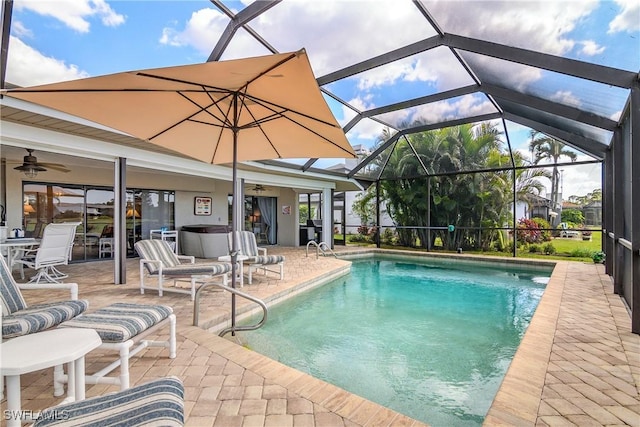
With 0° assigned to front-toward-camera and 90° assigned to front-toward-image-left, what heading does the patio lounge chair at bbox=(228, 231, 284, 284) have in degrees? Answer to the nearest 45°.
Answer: approximately 315°

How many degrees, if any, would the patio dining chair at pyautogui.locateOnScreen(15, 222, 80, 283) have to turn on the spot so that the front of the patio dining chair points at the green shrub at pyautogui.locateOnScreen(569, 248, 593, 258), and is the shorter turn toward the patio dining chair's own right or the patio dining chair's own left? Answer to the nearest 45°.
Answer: approximately 135° to the patio dining chair's own right

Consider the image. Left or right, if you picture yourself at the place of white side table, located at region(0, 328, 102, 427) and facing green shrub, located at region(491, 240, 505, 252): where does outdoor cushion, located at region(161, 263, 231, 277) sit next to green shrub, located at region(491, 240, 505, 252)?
left

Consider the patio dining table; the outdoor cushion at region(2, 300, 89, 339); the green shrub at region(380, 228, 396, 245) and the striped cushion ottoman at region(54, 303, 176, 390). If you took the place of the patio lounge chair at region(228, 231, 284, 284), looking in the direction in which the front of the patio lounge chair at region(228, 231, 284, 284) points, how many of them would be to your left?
1

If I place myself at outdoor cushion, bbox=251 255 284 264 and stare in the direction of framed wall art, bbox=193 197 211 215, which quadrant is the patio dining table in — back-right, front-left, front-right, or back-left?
front-left

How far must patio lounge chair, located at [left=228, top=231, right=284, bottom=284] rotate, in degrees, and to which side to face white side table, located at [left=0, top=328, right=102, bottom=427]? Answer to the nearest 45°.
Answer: approximately 45° to its right

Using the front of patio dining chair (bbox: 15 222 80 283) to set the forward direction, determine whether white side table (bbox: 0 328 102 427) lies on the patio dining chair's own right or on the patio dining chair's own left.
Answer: on the patio dining chair's own left

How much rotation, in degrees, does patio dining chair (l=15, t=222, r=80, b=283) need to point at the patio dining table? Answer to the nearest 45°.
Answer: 0° — it already faces it

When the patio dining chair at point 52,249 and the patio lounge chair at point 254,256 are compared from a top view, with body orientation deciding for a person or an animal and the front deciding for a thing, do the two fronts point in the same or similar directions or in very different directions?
very different directions

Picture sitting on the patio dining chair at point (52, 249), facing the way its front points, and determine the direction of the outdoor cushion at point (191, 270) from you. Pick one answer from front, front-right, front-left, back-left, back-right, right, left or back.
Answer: back

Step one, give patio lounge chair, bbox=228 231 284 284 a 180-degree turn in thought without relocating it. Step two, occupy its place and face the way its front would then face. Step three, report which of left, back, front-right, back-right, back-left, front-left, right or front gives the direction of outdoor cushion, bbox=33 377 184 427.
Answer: back-left

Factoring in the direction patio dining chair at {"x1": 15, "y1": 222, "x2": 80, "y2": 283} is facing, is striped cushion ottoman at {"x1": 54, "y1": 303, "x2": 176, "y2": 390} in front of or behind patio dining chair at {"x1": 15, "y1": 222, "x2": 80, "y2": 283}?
behind

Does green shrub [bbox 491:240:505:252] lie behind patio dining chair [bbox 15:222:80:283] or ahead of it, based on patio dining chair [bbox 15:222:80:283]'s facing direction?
behind

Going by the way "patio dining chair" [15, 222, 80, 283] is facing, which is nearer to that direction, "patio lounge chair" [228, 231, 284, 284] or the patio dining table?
the patio dining table

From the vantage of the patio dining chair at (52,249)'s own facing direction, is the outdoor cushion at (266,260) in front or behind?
behind

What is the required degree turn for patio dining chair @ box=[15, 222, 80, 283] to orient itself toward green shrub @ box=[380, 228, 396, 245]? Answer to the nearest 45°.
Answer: approximately 135° to its right

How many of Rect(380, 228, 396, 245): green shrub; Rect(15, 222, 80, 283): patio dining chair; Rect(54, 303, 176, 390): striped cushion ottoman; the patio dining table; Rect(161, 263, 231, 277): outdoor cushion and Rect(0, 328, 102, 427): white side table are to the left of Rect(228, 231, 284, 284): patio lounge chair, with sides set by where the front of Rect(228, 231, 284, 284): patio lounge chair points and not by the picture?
1

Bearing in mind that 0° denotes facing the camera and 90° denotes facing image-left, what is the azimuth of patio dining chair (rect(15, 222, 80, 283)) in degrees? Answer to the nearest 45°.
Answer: approximately 135°
